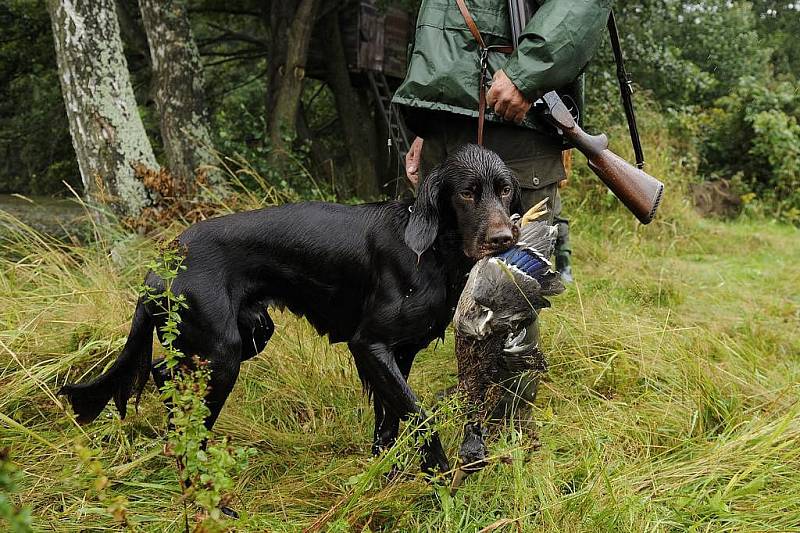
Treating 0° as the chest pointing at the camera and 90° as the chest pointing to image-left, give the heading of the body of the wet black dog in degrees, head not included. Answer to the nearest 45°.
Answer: approximately 315°

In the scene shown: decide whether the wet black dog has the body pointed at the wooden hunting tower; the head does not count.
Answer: no

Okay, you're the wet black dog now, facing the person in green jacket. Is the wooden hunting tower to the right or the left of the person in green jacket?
left

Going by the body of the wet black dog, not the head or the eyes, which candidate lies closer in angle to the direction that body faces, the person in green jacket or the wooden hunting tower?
the person in green jacket
